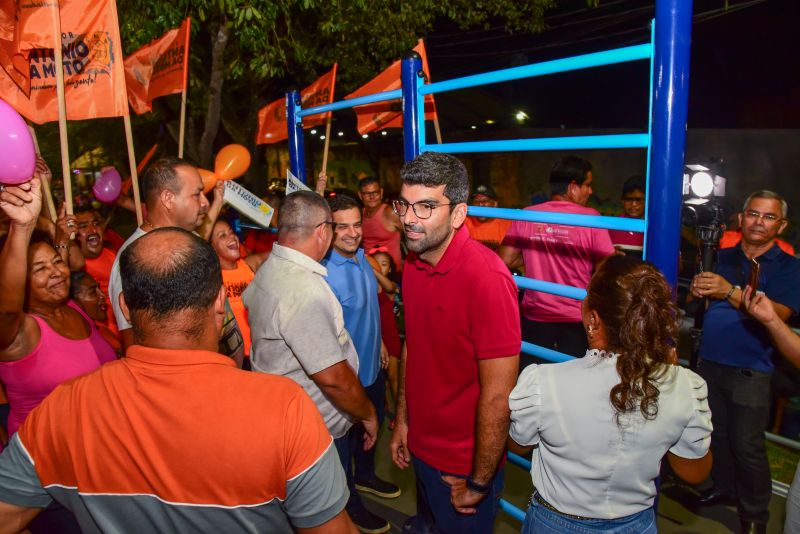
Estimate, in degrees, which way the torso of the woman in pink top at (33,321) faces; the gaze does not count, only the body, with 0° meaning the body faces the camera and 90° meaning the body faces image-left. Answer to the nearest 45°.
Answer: approximately 315°

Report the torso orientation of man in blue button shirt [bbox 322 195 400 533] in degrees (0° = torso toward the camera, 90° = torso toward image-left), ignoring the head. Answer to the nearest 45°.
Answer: approximately 315°

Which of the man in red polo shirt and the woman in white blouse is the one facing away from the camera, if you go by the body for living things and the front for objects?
the woman in white blouse

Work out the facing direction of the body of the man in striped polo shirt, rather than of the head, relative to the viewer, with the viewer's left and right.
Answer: facing away from the viewer

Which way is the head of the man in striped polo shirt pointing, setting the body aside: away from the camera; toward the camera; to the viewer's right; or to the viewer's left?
away from the camera

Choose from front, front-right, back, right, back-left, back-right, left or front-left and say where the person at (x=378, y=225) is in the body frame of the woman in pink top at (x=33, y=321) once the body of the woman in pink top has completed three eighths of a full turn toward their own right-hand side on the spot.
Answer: back-right

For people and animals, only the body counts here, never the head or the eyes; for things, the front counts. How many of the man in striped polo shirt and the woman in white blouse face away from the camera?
2

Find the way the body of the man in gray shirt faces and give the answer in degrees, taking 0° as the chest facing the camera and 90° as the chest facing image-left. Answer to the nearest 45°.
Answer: approximately 225°

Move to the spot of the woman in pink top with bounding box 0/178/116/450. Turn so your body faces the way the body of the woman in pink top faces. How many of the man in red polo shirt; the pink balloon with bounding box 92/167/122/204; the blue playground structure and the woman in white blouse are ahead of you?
3

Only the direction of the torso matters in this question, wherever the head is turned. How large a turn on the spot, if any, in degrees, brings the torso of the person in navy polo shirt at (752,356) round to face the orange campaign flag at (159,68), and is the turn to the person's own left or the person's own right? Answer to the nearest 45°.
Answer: approximately 45° to the person's own right

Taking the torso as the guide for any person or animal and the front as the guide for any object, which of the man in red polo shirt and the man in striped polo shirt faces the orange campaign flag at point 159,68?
the man in striped polo shirt

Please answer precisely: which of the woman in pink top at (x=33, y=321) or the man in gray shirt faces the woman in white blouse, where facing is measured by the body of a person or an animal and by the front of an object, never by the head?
the woman in pink top

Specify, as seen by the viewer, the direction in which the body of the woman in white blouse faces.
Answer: away from the camera

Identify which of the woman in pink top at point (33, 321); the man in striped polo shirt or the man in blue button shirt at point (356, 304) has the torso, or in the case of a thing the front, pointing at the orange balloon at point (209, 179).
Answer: the man in striped polo shirt

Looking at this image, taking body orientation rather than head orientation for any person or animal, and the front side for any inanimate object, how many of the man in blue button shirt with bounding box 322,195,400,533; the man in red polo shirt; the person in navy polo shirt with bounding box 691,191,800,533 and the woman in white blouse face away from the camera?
1
